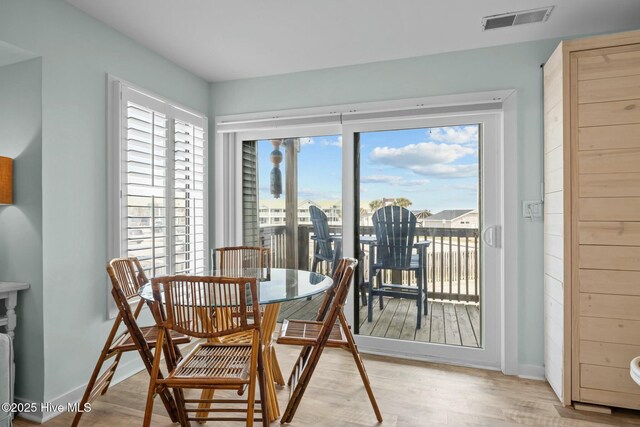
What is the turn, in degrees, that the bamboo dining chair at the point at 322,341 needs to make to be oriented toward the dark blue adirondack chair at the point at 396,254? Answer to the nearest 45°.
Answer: approximately 135° to its right

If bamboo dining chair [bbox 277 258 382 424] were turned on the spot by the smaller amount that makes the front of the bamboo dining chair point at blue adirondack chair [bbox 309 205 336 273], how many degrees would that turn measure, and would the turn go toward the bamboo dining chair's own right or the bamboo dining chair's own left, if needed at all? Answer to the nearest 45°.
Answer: approximately 90° to the bamboo dining chair's own right

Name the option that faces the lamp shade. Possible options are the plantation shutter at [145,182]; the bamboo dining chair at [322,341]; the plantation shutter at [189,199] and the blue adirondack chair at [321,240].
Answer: the bamboo dining chair

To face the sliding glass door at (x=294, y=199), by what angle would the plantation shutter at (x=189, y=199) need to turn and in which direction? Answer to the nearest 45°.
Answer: approximately 45° to its left

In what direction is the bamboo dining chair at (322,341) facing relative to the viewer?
to the viewer's left

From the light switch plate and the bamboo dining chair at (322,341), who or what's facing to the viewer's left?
the bamboo dining chair

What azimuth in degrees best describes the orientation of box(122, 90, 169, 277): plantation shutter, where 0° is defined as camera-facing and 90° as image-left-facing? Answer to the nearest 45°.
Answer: approximately 315°

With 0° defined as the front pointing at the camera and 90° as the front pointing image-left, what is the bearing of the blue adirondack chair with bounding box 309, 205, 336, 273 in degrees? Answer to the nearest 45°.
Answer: approximately 225°

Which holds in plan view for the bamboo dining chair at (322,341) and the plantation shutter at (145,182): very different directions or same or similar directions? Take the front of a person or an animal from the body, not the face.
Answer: very different directions

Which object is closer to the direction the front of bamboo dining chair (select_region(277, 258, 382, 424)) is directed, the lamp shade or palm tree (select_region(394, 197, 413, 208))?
the lamp shade

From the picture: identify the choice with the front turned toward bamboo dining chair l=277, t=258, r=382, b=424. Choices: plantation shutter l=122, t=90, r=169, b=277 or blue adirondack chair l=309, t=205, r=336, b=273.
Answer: the plantation shutter

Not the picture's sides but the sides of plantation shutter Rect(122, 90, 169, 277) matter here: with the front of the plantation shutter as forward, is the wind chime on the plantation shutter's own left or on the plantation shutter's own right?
on the plantation shutter's own left

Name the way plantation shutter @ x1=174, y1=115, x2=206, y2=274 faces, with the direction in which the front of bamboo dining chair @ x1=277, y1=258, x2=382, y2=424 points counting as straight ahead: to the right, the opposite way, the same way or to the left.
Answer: the opposite way

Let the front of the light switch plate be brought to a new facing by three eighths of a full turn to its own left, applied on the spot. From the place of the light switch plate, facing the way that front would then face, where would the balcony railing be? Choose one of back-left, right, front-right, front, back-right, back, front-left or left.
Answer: back-left
